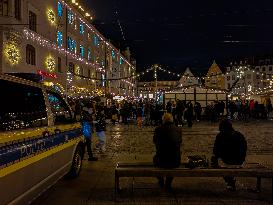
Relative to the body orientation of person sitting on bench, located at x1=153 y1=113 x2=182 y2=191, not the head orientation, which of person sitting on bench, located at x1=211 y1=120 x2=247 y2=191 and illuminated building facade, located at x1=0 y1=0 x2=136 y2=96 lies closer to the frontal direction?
the illuminated building facade

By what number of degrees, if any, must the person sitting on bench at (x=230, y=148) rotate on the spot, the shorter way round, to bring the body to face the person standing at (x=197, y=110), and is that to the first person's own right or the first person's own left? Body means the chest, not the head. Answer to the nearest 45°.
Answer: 0° — they already face them

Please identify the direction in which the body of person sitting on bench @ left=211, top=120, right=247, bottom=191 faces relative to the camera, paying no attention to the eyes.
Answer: away from the camera

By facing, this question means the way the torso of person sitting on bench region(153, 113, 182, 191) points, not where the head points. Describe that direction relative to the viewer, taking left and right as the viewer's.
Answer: facing away from the viewer

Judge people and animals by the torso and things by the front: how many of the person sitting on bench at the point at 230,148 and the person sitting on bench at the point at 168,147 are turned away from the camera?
2

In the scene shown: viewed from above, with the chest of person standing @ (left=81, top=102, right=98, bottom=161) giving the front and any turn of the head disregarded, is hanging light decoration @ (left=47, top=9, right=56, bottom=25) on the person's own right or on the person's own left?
on the person's own left

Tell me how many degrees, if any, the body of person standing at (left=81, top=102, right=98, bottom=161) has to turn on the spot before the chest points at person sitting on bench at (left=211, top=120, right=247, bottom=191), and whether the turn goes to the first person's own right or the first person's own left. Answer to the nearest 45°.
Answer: approximately 45° to the first person's own right

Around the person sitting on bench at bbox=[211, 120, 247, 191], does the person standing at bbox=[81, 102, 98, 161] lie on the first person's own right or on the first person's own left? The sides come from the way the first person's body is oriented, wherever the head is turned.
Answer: on the first person's own left

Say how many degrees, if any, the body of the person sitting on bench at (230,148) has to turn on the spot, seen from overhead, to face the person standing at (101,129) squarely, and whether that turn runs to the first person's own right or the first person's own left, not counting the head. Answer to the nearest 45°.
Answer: approximately 45° to the first person's own left
